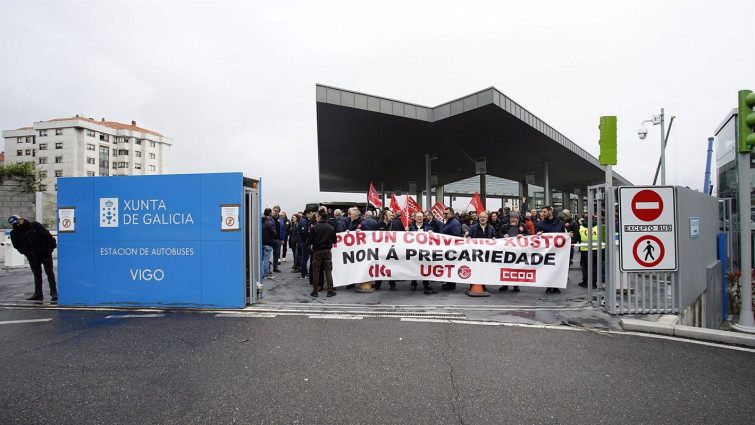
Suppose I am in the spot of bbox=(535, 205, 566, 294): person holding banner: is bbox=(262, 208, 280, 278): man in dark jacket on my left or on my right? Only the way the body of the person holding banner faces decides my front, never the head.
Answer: on my right

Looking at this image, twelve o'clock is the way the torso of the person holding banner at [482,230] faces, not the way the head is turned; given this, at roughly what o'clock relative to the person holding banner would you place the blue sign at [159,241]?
The blue sign is roughly at 2 o'clock from the person holding banner.

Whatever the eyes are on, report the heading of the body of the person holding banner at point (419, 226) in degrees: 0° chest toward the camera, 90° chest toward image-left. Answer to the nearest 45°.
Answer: approximately 0°

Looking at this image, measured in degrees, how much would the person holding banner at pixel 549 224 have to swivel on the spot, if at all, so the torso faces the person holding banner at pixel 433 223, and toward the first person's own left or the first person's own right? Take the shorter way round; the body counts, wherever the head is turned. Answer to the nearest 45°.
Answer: approximately 90° to the first person's own right
